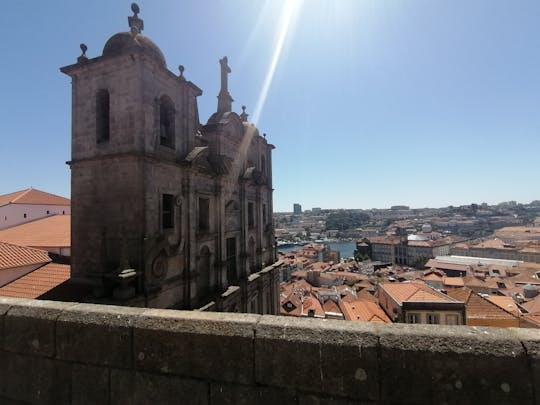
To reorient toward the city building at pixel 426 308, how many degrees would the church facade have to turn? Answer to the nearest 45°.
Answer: approximately 45° to its left

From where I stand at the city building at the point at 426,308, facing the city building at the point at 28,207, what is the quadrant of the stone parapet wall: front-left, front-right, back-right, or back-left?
front-left

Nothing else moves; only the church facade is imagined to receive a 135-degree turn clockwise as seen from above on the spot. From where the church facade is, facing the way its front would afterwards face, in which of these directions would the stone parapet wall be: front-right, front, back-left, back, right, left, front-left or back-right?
left

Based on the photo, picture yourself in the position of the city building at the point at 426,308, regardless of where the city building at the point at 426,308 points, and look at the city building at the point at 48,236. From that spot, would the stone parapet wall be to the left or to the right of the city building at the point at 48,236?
left

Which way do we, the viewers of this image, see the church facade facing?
facing the viewer and to the right of the viewer

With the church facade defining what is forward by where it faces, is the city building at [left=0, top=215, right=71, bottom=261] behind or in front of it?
behind

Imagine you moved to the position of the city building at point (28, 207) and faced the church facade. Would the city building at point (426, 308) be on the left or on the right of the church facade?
left

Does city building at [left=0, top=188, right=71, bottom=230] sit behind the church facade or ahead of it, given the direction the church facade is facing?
behind
